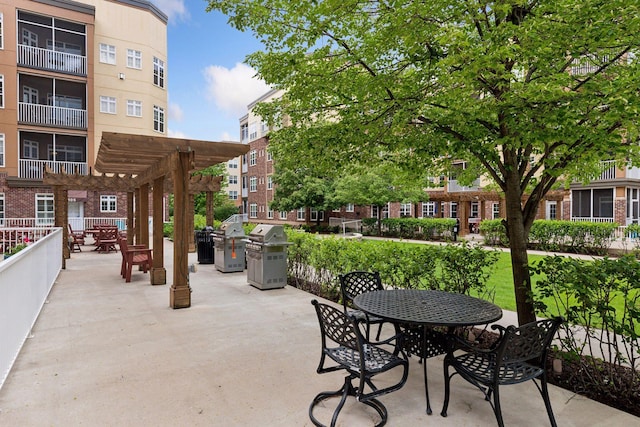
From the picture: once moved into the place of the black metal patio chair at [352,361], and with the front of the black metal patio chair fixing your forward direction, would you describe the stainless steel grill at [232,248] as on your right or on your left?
on your left

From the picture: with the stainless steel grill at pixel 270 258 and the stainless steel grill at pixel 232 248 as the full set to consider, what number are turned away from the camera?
0

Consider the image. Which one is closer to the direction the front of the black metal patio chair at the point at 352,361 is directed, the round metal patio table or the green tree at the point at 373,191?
the round metal patio table

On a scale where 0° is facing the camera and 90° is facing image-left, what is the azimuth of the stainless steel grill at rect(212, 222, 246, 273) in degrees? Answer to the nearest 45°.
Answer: approximately 45°

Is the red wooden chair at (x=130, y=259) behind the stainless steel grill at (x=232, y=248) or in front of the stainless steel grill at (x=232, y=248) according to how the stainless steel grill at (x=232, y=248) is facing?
in front

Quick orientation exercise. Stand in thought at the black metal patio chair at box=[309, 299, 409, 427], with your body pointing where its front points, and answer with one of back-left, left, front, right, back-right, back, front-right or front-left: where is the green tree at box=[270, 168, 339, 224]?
front-left

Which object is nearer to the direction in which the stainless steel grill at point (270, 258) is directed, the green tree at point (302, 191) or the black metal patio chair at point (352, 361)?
the black metal patio chair

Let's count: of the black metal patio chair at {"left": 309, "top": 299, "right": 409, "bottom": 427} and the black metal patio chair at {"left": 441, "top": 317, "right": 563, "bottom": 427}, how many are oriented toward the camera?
0

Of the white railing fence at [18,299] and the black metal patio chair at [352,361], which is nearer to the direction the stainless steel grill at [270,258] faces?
the white railing fence

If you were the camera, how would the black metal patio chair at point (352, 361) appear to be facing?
facing away from the viewer and to the right of the viewer

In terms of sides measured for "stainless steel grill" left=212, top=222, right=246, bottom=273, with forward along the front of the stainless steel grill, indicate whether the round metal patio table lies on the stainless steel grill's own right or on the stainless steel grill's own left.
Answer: on the stainless steel grill's own left

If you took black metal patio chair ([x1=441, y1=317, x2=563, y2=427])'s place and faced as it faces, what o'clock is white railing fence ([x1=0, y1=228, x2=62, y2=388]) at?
The white railing fence is roughly at 10 o'clock from the black metal patio chair.

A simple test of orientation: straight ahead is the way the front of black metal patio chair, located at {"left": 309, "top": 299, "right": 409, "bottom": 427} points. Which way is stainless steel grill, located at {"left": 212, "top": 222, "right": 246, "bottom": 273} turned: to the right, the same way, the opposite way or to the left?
the opposite way

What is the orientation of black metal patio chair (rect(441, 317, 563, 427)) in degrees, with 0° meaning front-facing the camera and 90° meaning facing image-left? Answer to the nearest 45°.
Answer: approximately 135°
